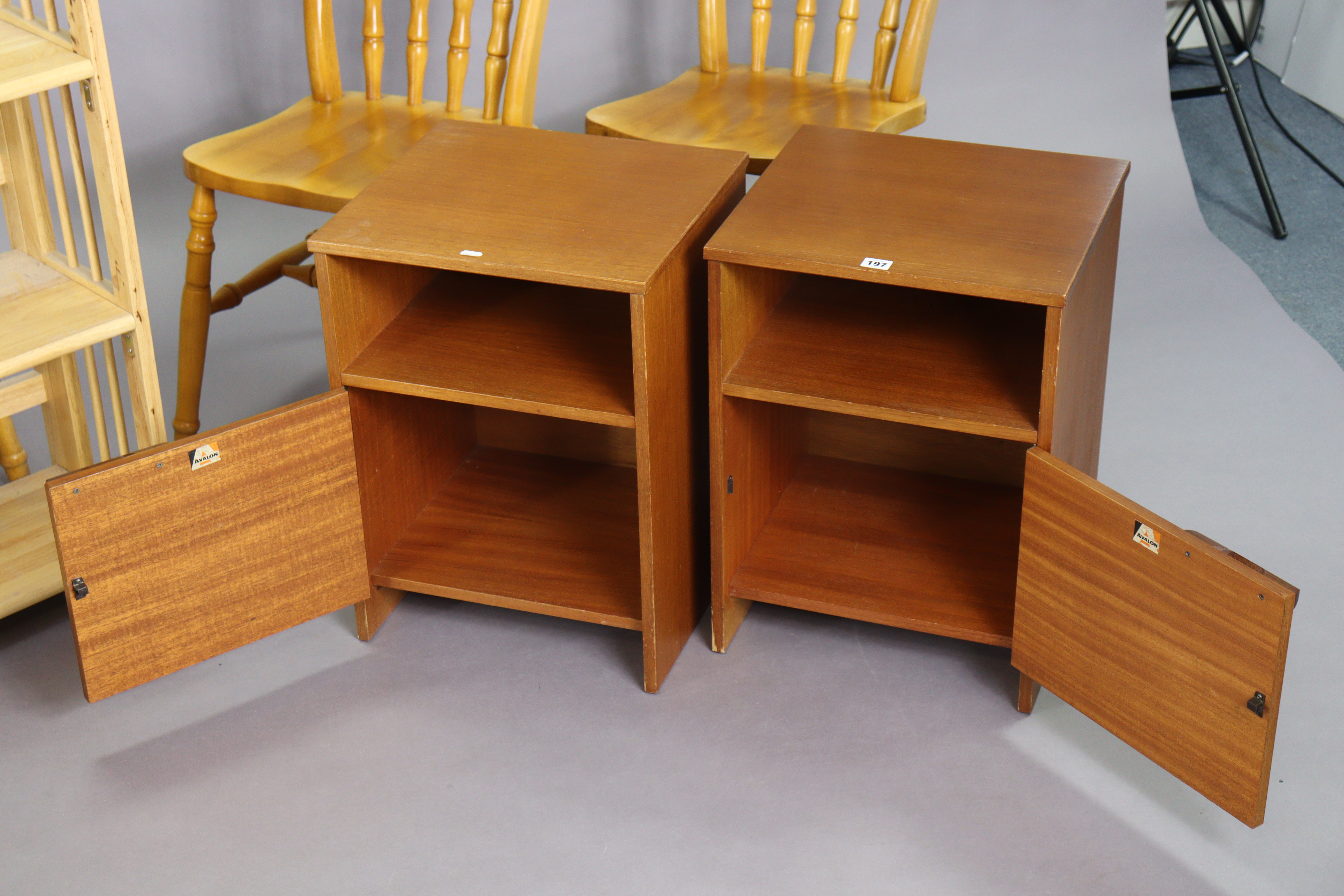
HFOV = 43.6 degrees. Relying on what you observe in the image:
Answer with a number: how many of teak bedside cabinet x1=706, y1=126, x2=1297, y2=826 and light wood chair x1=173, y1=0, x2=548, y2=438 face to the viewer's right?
0

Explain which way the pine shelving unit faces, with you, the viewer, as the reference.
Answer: facing the viewer and to the right of the viewer

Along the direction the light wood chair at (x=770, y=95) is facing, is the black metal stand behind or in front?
behind

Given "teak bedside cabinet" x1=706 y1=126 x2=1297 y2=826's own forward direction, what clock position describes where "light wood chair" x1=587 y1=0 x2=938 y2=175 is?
The light wood chair is roughly at 5 o'clock from the teak bedside cabinet.

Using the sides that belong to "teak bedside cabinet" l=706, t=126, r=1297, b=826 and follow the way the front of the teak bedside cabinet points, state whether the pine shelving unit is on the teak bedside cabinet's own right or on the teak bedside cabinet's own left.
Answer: on the teak bedside cabinet's own right

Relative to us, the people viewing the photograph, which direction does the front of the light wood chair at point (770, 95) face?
facing the viewer and to the left of the viewer

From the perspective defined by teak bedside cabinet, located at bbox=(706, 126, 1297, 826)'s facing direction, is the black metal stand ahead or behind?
behind

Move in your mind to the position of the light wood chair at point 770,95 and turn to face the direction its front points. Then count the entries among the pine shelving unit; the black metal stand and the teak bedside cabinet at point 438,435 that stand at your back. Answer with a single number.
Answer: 1

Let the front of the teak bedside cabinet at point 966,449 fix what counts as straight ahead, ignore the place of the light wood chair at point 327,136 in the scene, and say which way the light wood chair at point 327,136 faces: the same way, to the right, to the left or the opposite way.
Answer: the same way

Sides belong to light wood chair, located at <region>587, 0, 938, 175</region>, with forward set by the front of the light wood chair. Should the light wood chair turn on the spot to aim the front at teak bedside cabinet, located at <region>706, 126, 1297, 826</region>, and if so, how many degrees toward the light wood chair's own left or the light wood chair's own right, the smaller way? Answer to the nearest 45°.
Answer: approximately 45° to the light wood chair's own left

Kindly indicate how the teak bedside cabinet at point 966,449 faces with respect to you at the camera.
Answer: facing the viewer

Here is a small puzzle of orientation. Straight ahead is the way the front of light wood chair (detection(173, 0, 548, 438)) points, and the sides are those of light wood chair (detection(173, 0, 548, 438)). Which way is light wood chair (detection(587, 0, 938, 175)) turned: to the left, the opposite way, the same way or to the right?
the same way

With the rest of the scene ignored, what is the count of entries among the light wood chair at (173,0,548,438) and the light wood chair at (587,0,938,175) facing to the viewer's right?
0

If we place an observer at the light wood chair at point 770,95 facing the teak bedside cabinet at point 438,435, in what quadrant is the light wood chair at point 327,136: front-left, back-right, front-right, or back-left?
front-right

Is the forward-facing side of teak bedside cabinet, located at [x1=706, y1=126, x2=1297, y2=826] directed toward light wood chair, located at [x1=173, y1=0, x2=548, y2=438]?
no
